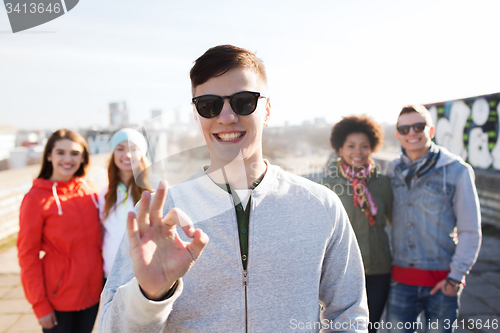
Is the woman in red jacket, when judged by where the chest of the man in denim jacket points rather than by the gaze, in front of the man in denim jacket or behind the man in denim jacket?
in front

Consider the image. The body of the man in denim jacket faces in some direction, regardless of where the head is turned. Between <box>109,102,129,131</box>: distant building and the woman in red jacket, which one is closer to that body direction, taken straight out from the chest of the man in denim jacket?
the woman in red jacket

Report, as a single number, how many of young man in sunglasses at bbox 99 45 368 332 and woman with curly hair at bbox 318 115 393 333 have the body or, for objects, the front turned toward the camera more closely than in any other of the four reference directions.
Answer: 2

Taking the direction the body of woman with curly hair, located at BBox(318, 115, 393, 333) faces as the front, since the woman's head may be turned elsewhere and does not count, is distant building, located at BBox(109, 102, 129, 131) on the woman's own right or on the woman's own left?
on the woman's own right

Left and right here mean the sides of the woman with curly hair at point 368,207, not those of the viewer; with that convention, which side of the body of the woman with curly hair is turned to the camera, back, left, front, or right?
front

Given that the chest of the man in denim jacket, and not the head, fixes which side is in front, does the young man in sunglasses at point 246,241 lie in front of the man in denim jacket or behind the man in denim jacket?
in front

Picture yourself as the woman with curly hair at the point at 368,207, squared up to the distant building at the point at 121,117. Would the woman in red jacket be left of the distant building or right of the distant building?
left

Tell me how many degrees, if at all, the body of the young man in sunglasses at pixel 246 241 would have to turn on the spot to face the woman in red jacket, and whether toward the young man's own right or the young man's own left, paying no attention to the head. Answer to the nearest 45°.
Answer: approximately 135° to the young man's own right

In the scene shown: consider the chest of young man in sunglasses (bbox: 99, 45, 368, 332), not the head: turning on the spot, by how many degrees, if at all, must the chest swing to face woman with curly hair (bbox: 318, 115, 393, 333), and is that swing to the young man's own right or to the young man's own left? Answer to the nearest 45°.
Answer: approximately 135° to the young man's own left

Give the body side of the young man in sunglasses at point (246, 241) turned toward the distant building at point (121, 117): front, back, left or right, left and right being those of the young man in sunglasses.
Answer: back
